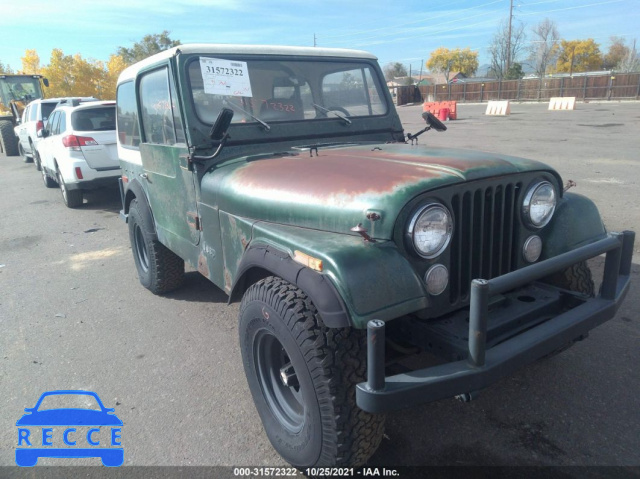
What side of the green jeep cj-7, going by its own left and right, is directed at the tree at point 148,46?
back

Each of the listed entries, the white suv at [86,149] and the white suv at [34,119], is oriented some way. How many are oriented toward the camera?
0

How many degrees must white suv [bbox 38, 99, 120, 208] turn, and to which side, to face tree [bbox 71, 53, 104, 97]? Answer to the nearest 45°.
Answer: approximately 45° to its right

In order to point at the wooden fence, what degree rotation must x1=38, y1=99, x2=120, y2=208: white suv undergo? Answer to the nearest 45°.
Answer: approximately 90° to its right

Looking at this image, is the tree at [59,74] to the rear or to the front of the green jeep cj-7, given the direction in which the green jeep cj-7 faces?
to the rear

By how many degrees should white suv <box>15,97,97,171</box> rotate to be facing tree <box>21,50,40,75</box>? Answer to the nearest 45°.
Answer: approximately 45° to its right

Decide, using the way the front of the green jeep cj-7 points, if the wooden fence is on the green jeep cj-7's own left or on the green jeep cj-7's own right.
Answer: on the green jeep cj-7's own left

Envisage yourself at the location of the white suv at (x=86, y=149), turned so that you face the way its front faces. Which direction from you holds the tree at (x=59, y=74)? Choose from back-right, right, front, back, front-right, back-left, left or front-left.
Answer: front-right

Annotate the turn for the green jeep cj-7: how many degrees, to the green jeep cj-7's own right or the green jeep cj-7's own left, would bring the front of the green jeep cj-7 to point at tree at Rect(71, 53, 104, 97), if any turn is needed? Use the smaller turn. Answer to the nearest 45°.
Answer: approximately 180°

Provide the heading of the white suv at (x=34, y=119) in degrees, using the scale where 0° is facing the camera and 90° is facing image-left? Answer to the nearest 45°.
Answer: approximately 135°

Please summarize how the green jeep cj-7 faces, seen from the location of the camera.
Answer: facing the viewer and to the right of the viewer

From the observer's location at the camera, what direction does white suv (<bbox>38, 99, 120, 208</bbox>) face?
facing away from the viewer and to the left of the viewer

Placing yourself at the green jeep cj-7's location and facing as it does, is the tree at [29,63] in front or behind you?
behind
